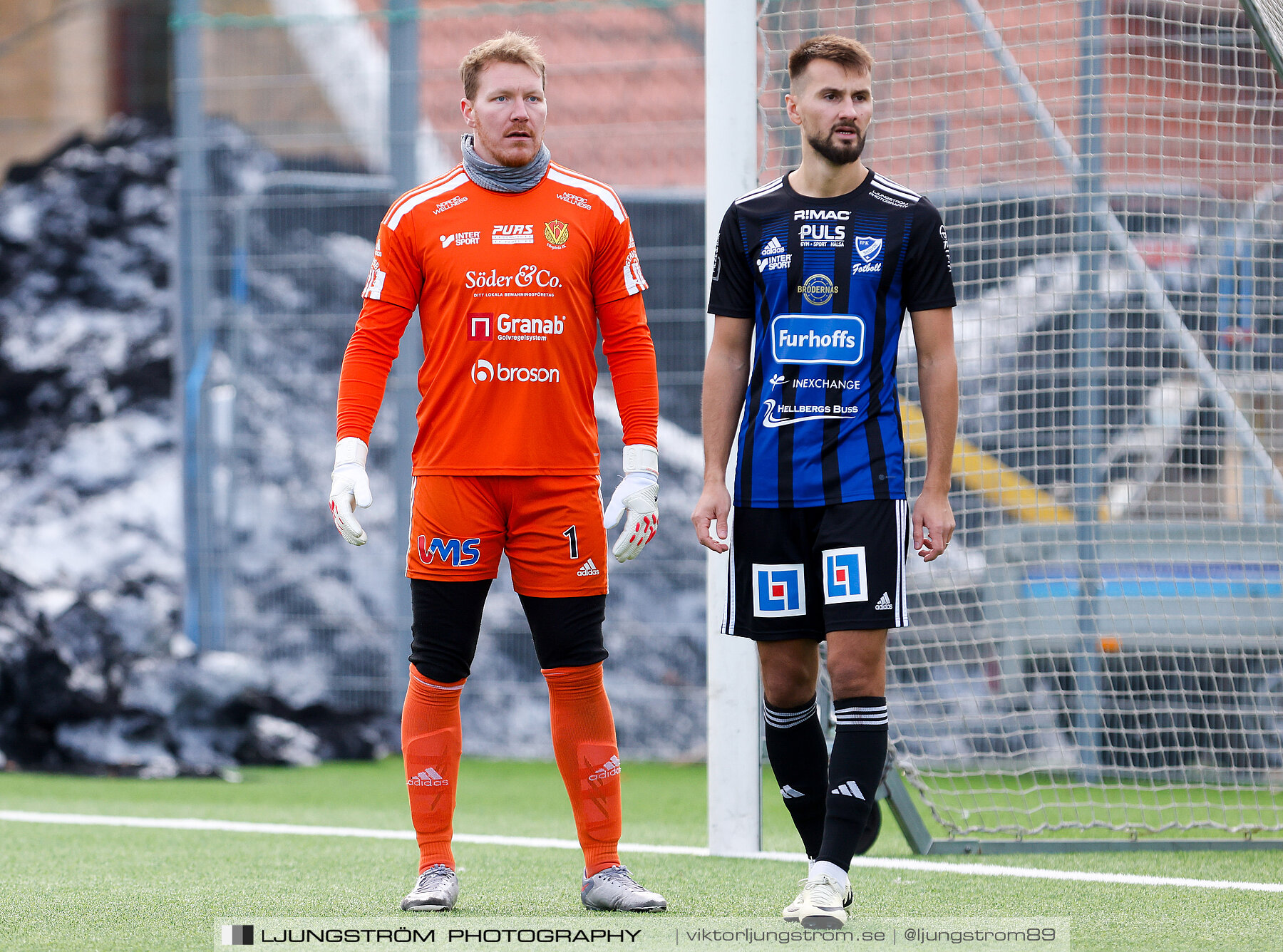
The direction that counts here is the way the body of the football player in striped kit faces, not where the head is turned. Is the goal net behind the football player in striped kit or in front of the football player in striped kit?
behind

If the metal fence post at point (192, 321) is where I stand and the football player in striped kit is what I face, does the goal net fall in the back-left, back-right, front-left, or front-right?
front-left

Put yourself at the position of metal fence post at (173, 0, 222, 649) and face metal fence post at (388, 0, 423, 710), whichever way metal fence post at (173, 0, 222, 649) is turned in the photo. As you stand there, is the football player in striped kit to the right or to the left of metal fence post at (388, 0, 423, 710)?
right

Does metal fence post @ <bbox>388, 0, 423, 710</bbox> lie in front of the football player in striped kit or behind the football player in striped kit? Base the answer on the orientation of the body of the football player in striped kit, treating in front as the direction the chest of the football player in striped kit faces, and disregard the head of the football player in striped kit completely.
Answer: behind

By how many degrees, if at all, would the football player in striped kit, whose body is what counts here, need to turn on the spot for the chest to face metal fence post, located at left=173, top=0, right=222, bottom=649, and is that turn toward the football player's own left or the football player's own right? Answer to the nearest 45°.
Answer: approximately 135° to the football player's own right

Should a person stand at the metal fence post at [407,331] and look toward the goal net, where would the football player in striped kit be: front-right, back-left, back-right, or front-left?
front-right

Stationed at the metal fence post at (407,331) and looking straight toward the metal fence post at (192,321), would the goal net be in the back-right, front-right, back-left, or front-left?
back-left

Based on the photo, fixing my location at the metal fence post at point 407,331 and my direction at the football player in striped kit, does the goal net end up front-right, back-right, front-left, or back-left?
front-left

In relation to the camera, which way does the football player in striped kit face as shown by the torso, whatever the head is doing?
toward the camera

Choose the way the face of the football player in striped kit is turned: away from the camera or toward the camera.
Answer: toward the camera
